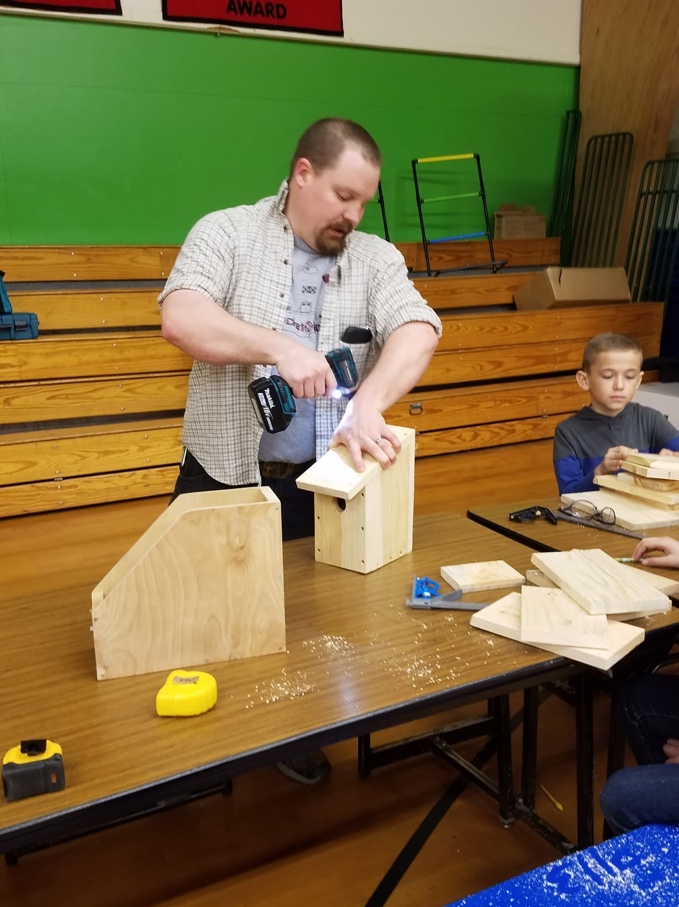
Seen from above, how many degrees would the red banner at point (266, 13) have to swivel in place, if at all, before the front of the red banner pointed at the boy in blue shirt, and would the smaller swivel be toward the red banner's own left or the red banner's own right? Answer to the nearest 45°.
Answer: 0° — it already faces them

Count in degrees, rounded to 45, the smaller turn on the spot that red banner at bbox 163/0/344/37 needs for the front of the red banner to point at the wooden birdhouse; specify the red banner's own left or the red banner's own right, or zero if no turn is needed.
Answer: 0° — it already faces it

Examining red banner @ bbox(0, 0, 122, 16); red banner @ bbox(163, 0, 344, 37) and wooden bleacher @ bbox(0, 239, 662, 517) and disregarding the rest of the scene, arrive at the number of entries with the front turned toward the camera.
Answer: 3

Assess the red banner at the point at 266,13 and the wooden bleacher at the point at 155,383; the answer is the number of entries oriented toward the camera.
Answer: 2

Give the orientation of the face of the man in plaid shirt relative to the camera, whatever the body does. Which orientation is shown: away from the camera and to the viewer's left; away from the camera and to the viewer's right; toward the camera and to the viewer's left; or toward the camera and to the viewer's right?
toward the camera and to the viewer's right

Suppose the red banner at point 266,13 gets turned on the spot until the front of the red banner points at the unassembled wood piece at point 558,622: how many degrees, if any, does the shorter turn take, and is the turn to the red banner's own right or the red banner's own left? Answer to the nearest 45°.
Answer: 0° — it already faces it

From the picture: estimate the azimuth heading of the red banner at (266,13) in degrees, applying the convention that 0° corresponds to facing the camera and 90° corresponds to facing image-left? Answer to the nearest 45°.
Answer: approximately 0°

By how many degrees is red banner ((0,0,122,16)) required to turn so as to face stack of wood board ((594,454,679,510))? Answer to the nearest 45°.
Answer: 0° — it already faces it

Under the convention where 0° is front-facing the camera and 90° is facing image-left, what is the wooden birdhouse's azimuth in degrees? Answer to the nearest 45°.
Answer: approximately 45°

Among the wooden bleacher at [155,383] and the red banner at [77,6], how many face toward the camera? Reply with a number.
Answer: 2

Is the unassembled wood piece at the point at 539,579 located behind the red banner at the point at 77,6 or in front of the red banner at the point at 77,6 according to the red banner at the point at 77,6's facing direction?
in front

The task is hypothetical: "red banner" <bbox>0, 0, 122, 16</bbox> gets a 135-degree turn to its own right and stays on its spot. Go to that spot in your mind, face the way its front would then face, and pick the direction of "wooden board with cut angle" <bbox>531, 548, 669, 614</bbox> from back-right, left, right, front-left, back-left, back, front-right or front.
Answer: back-left

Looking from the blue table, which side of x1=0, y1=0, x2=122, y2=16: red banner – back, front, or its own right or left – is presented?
front

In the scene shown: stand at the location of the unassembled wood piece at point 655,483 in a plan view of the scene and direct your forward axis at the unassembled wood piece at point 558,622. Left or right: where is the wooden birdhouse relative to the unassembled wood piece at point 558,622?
right
